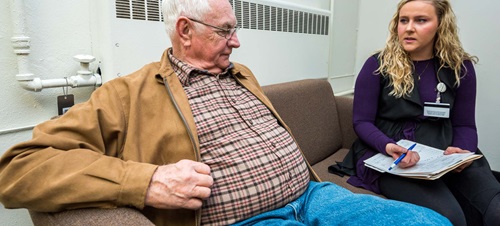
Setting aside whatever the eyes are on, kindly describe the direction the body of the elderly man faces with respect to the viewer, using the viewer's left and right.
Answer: facing the viewer and to the right of the viewer

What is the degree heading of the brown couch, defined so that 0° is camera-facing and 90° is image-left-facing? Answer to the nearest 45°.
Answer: approximately 315°

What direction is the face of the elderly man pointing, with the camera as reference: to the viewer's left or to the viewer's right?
to the viewer's right

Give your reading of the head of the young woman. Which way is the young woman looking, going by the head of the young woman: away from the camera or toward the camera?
toward the camera

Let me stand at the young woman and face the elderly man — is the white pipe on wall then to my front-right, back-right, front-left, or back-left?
front-right
